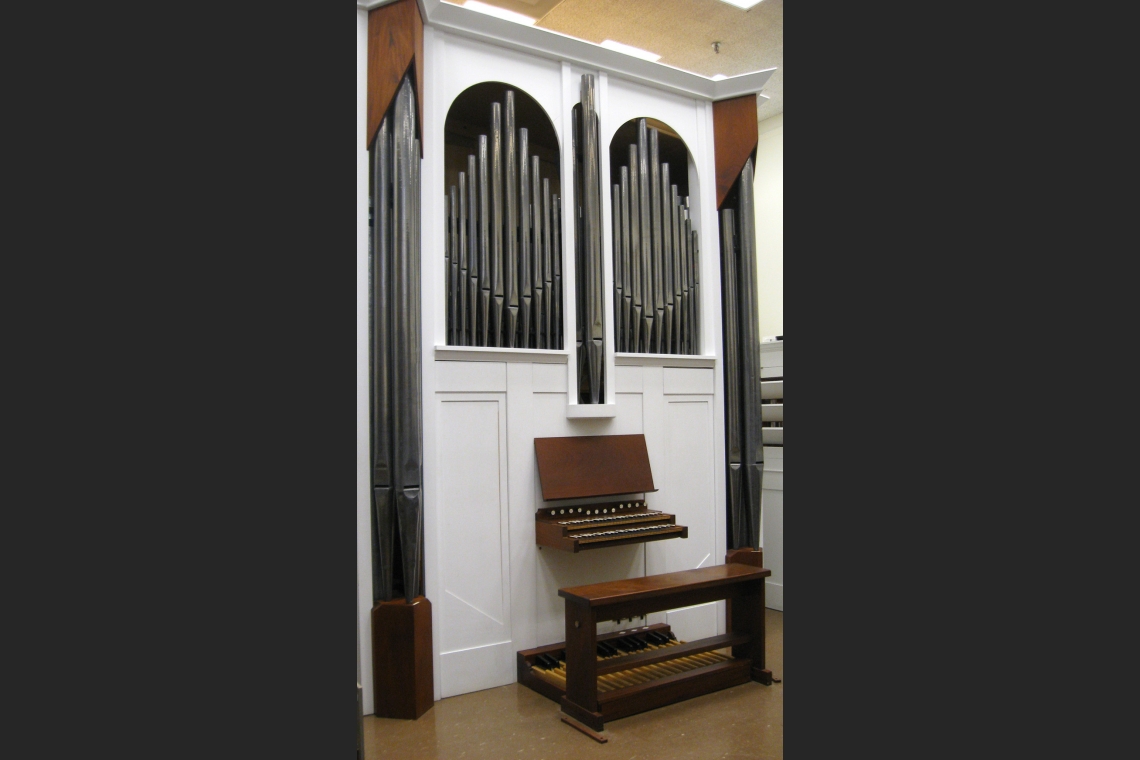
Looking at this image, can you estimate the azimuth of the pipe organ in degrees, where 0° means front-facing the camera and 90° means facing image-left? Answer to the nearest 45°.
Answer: approximately 315°

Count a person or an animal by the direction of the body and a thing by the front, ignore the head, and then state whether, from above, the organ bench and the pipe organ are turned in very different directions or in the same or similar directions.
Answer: very different directions

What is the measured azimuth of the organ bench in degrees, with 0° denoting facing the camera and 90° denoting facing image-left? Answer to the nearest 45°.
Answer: approximately 135°
